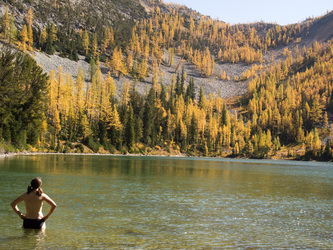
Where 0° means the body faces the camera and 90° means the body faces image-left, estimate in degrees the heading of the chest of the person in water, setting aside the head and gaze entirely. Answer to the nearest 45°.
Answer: approximately 180°
